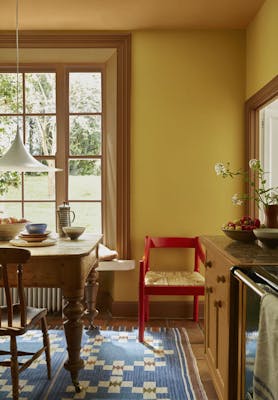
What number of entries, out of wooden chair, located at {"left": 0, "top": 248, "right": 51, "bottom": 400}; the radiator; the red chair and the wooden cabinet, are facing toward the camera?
2

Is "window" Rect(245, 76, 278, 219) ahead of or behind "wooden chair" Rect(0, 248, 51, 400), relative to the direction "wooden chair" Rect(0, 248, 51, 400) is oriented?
ahead

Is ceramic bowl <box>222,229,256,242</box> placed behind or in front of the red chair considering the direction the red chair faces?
in front

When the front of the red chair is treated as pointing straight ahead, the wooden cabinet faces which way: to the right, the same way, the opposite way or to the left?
to the right

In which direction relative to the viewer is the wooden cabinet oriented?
to the viewer's left

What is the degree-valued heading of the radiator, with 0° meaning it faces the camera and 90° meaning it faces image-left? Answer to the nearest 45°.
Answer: approximately 0°

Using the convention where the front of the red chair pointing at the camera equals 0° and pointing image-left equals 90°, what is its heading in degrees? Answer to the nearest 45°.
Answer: approximately 0°

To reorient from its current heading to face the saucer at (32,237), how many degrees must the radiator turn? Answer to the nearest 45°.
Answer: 0° — it already faces it

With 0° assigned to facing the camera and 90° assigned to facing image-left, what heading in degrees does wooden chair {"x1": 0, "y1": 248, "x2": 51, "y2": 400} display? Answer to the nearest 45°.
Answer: approximately 225°

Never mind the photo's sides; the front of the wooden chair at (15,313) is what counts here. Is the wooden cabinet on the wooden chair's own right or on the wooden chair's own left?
on the wooden chair's own right

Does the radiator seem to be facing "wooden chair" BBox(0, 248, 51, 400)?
yes

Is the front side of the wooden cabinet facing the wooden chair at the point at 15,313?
yes

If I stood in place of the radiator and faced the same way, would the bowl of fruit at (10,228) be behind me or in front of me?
in front
